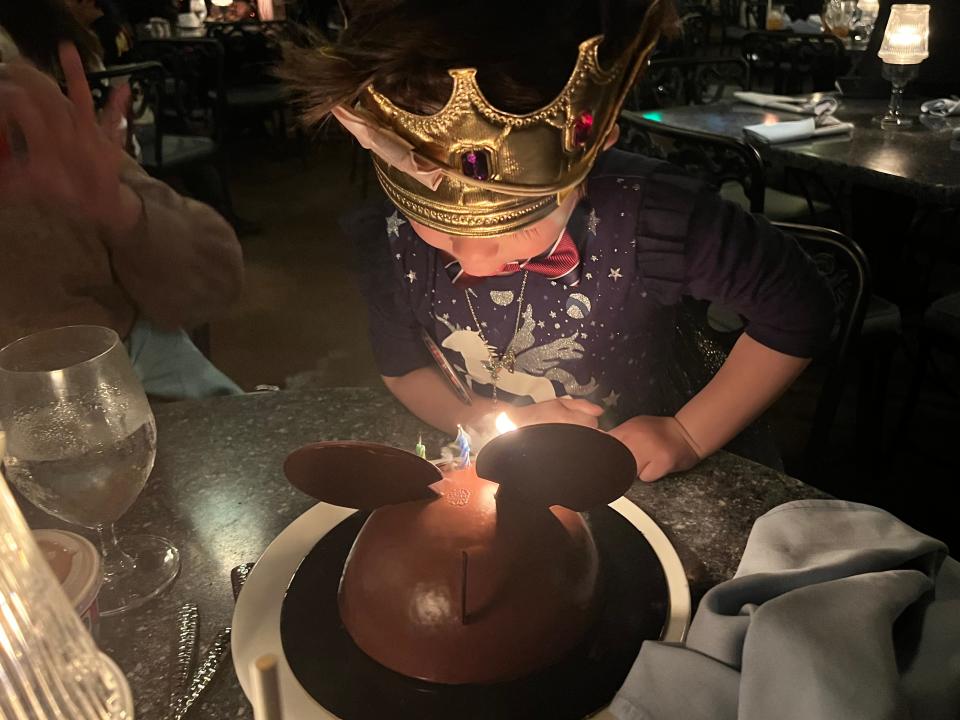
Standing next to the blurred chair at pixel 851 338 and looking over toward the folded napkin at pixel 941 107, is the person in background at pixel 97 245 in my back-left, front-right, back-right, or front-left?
back-left

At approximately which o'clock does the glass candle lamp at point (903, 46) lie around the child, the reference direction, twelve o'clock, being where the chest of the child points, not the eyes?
The glass candle lamp is roughly at 7 o'clock from the child.
